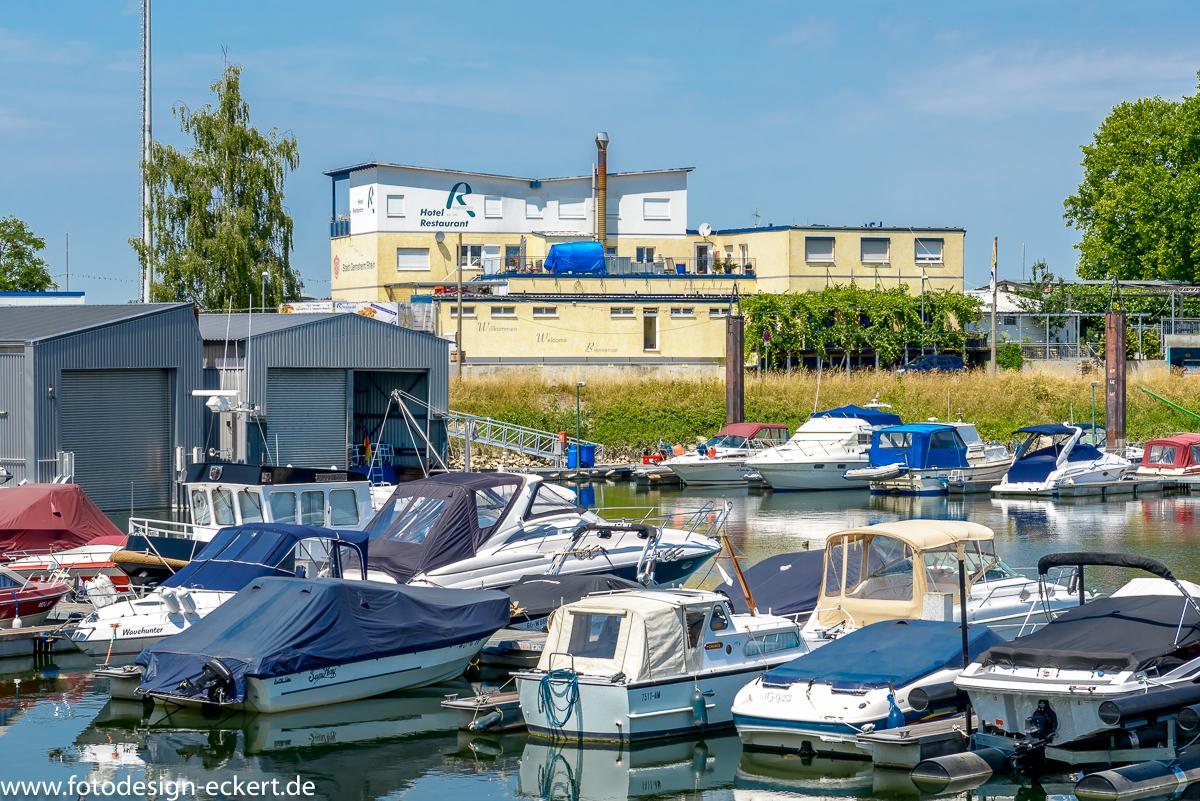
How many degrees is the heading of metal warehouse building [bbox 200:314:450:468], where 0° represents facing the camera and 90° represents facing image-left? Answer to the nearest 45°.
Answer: approximately 0°

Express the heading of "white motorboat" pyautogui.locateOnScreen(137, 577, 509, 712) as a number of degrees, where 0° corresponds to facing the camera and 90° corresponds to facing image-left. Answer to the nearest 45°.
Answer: approximately 225°

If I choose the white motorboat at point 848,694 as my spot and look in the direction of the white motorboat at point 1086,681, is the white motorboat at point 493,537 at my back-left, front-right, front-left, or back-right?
back-left

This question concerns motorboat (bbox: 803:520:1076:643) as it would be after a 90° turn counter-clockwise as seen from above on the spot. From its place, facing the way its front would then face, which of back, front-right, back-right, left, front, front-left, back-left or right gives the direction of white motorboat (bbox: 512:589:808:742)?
left

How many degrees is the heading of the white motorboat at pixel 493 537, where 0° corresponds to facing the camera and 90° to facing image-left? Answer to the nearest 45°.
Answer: approximately 225°

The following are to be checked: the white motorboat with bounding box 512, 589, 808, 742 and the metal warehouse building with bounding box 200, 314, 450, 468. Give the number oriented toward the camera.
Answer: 1

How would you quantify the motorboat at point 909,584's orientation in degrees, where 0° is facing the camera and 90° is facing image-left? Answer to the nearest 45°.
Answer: approximately 225°

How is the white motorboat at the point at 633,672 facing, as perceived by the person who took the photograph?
facing away from the viewer and to the right of the viewer

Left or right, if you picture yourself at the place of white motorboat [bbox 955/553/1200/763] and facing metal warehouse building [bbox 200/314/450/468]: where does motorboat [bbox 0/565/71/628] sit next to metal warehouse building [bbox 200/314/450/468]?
left

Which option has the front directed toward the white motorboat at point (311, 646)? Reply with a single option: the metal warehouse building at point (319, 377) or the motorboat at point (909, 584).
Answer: the metal warehouse building

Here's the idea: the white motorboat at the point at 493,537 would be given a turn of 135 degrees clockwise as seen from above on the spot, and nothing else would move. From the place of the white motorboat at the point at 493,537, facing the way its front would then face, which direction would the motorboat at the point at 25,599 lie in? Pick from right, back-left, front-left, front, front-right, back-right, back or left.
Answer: right

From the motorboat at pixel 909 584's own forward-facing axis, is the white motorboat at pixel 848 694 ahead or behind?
behind

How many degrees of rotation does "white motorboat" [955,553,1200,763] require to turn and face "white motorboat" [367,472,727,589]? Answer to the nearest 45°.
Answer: approximately 90° to its left
